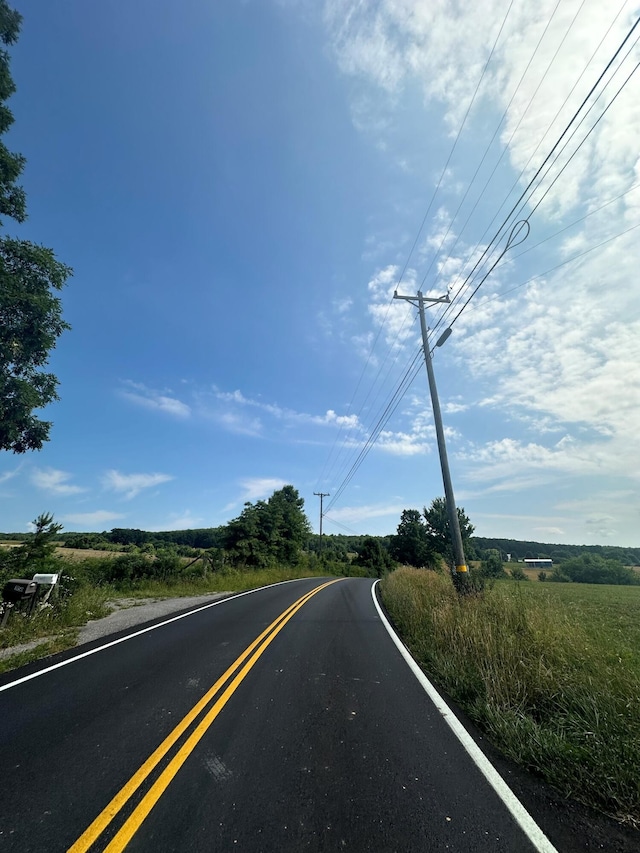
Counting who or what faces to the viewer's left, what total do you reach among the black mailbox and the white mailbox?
0

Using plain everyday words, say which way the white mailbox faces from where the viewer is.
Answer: facing the viewer and to the right of the viewer

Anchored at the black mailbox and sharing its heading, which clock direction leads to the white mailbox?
The white mailbox is roughly at 10 o'clock from the black mailbox.

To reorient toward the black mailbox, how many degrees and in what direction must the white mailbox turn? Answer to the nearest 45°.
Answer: approximately 135° to its right

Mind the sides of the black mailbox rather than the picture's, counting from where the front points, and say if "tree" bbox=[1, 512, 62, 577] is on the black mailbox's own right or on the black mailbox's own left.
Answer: on the black mailbox's own left

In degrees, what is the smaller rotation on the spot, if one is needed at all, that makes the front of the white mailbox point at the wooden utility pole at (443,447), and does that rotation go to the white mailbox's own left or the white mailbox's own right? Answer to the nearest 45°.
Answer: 0° — it already faces it

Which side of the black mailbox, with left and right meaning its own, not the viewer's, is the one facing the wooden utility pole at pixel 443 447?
front
